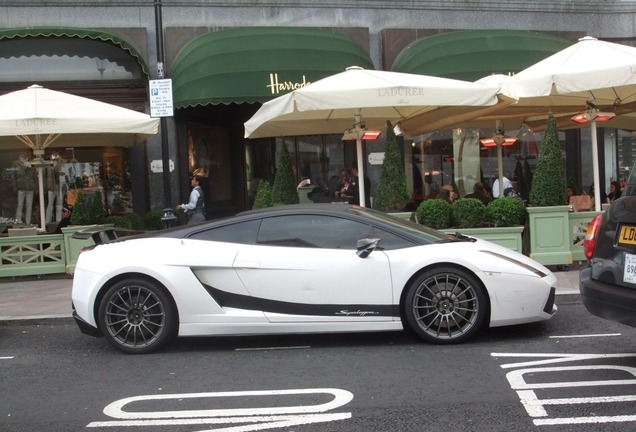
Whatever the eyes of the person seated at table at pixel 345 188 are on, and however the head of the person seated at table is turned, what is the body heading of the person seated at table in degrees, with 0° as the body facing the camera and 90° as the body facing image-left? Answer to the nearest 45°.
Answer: approximately 45°

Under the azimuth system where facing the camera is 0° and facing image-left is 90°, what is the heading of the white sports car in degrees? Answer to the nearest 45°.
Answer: approximately 270°

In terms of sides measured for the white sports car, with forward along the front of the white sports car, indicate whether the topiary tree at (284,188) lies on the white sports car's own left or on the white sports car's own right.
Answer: on the white sports car's own left

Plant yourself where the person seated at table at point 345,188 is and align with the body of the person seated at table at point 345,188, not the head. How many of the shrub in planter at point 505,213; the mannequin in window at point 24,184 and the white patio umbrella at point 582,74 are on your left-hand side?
2

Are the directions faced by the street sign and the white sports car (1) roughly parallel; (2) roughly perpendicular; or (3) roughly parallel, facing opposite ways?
roughly perpendicular

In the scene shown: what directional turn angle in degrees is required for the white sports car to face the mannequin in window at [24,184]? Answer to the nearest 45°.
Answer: approximately 135° to its left

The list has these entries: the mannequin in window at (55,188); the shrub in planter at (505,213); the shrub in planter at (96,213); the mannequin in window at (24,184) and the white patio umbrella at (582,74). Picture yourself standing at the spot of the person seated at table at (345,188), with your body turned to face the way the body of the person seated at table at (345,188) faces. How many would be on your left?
2

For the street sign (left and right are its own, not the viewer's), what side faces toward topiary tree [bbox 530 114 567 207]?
left

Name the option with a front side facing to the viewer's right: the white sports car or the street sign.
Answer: the white sports car

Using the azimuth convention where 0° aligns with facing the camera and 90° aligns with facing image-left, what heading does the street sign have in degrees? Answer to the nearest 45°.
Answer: approximately 0°

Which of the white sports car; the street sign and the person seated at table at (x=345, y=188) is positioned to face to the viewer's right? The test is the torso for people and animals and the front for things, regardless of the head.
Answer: the white sports car

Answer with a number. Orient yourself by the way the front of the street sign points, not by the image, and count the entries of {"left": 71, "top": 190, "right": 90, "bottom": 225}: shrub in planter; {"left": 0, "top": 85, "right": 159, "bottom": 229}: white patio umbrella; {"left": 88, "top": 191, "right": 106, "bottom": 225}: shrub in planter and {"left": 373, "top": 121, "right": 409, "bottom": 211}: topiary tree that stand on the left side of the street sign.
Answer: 1

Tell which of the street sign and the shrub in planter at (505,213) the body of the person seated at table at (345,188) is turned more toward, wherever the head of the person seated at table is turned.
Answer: the street sign
